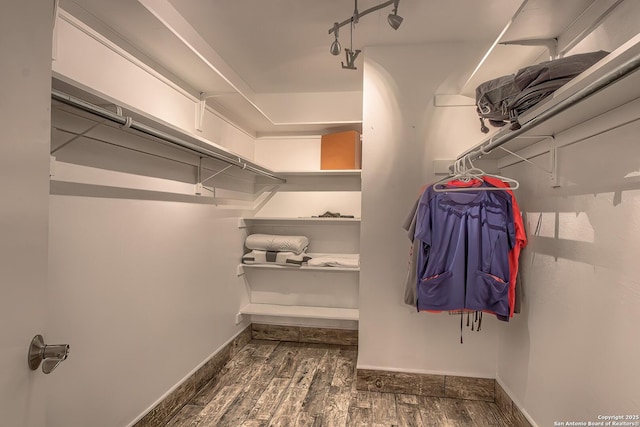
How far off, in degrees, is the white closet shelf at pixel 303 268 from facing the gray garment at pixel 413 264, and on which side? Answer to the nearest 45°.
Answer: approximately 45° to its left

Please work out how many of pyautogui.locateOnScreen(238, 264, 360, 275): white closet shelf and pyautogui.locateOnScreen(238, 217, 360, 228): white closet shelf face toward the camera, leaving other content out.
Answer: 2

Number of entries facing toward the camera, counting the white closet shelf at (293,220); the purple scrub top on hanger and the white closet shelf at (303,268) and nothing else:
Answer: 3

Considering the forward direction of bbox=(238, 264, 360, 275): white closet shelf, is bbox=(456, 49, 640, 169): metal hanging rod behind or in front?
in front

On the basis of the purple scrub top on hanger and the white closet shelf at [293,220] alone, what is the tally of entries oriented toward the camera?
2

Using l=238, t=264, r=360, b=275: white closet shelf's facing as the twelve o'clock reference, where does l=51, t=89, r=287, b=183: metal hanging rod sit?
The metal hanging rod is roughly at 1 o'clock from the white closet shelf.

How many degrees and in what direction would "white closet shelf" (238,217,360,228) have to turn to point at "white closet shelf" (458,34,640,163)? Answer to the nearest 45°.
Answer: approximately 45° to its left

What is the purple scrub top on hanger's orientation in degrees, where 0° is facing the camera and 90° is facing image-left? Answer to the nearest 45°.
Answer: approximately 0°

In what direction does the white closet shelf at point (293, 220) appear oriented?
toward the camera

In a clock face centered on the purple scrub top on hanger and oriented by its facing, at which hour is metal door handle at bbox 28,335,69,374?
The metal door handle is roughly at 1 o'clock from the purple scrub top on hanger.
